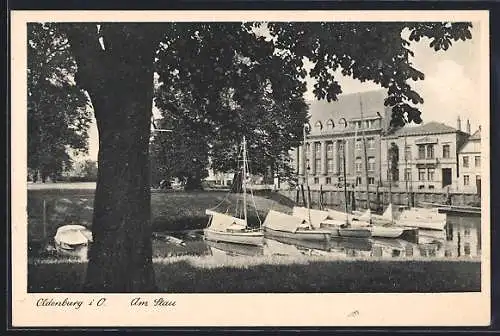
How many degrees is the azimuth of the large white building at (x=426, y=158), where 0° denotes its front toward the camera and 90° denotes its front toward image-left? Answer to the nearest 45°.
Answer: approximately 45°

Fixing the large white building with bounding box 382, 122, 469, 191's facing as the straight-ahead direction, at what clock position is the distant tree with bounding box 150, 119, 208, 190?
The distant tree is roughly at 1 o'clock from the large white building.
